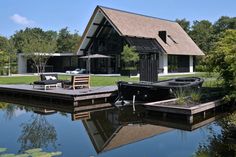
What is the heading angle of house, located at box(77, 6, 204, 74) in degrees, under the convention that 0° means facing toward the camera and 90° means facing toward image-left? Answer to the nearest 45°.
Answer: approximately 45°

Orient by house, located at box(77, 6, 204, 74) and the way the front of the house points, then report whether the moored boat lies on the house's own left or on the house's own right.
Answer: on the house's own left

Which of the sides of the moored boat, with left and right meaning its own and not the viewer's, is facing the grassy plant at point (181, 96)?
right

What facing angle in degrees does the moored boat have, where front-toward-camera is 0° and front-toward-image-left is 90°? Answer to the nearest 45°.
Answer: approximately 90°

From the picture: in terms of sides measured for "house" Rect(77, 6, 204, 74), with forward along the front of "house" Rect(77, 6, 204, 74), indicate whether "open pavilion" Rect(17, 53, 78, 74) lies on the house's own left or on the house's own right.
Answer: on the house's own right
